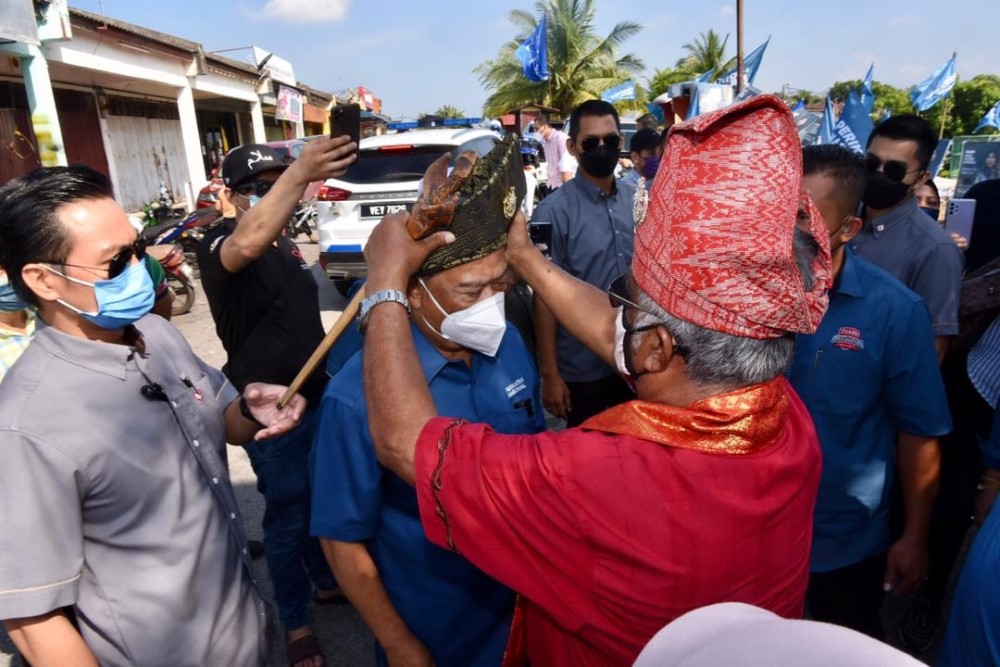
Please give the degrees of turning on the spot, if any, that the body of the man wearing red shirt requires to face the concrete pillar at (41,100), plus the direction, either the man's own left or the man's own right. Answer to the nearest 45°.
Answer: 0° — they already face it

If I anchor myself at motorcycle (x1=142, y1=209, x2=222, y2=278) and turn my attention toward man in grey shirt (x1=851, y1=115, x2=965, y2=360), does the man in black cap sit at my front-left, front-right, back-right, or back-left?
front-right

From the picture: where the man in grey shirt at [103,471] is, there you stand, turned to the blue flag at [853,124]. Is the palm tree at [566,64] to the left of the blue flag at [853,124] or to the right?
left

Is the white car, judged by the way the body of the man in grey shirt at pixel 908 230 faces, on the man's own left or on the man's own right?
on the man's own right

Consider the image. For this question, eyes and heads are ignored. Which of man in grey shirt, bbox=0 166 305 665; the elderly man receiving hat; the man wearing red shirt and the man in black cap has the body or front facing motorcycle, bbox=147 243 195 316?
the man wearing red shirt

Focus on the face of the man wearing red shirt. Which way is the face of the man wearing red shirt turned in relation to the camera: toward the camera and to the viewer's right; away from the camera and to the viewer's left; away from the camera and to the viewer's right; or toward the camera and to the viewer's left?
away from the camera and to the viewer's left

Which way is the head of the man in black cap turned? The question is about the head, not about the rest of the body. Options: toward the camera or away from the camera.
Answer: toward the camera

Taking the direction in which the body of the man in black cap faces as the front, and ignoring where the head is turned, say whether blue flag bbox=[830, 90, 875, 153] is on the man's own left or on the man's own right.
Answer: on the man's own left

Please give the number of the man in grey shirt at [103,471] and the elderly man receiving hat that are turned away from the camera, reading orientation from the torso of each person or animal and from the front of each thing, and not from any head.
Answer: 0

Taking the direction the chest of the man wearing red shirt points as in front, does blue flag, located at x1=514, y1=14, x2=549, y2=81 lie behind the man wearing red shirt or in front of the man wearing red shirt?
in front

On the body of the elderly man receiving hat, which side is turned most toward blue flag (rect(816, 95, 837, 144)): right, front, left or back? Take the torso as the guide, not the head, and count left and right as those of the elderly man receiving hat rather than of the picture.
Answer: left

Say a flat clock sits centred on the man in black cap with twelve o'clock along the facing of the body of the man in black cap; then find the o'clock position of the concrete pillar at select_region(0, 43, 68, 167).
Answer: The concrete pillar is roughly at 7 o'clock from the man in black cap.

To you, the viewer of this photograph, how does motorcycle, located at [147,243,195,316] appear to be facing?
facing the viewer and to the right of the viewer

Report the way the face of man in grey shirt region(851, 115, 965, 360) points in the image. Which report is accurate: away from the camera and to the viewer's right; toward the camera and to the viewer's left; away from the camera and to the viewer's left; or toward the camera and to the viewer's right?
toward the camera and to the viewer's left

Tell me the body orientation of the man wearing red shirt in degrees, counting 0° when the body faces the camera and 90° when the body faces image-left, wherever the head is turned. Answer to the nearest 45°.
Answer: approximately 135°

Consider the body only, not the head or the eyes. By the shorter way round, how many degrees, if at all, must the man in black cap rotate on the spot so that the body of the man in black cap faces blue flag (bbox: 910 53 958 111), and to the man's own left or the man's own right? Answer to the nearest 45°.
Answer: approximately 90° to the man's own left
